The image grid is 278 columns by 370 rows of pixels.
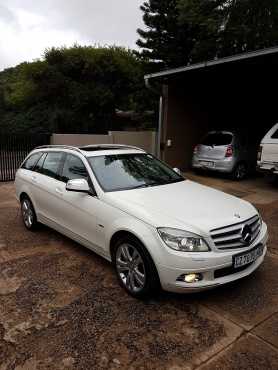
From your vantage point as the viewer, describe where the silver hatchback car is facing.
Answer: facing away from the viewer and to the right of the viewer

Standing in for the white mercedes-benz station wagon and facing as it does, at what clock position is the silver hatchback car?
The silver hatchback car is roughly at 8 o'clock from the white mercedes-benz station wagon.

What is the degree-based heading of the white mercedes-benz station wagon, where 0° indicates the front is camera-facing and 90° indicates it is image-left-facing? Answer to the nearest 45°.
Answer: approximately 315°

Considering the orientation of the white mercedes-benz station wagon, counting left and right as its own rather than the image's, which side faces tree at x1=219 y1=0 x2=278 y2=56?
left

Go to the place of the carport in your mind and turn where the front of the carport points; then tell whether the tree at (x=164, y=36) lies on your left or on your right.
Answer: on your right

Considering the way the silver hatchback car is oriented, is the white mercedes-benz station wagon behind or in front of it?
behind

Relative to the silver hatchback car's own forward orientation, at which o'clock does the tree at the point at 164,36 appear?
The tree is roughly at 10 o'clock from the silver hatchback car.

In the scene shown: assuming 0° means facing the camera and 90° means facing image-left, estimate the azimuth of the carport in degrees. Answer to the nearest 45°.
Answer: approximately 45°

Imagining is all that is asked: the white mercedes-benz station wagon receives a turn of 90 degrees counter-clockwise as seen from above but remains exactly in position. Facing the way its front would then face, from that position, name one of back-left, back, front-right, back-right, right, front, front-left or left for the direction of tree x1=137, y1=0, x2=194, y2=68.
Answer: front-left
